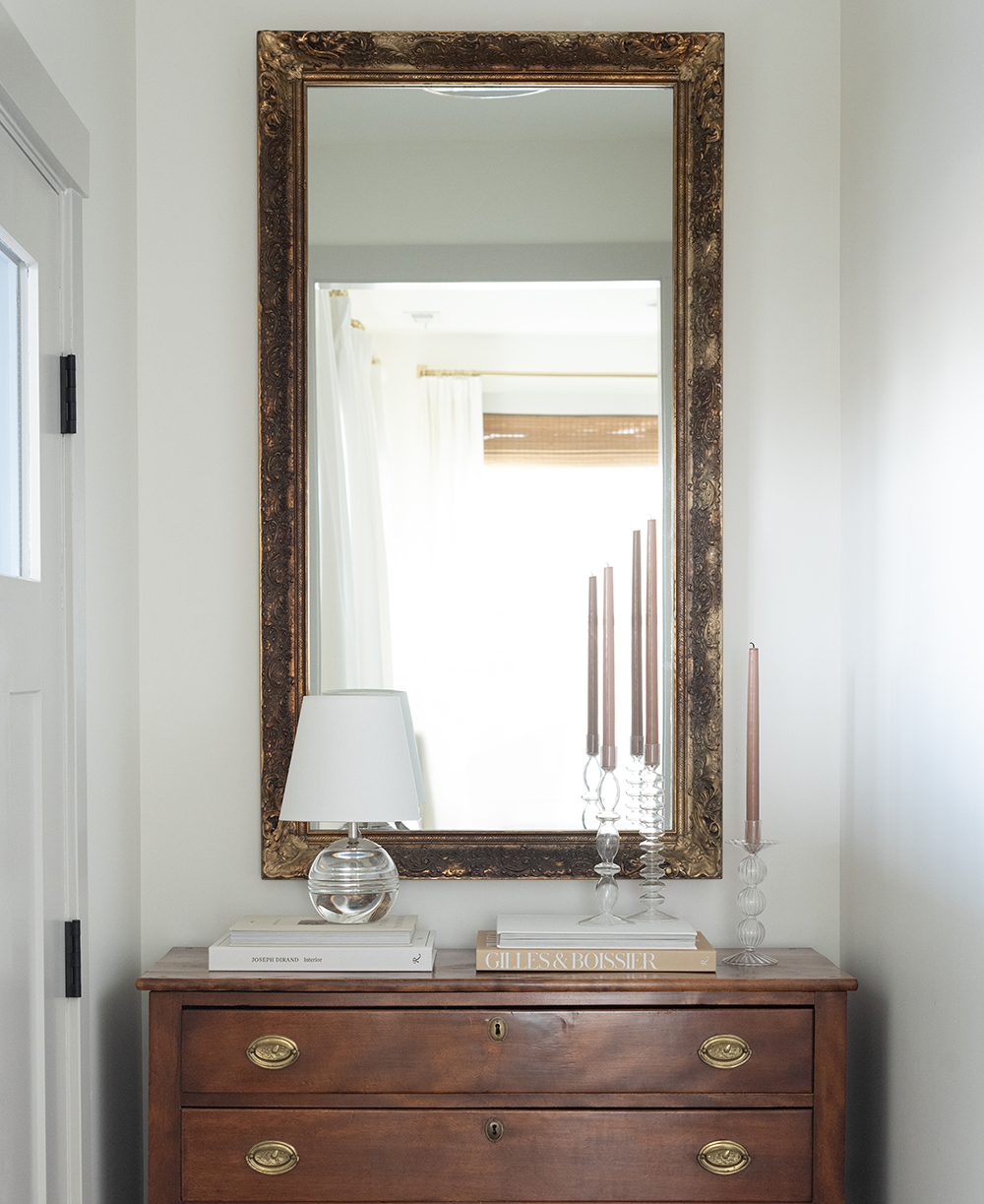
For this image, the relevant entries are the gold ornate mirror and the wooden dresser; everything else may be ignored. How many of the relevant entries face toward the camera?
2

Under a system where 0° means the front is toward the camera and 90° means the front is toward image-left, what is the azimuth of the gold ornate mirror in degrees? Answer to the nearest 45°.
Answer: approximately 0°

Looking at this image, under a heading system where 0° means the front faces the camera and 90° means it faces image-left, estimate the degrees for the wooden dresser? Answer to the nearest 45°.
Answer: approximately 0°
